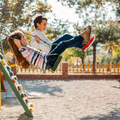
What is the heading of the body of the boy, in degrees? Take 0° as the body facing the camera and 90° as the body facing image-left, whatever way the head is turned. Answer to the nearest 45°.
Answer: approximately 270°
